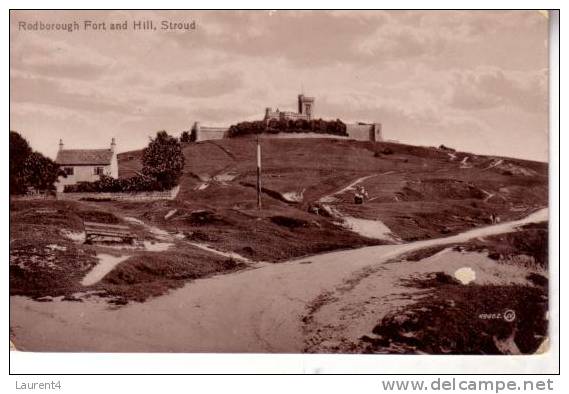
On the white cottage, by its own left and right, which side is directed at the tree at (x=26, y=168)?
right

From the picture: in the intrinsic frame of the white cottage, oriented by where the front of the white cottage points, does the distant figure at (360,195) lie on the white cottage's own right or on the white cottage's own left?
on the white cottage's own left

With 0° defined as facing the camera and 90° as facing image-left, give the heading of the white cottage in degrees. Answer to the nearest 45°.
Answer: approximately 0°

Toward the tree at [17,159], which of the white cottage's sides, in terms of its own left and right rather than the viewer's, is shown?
right

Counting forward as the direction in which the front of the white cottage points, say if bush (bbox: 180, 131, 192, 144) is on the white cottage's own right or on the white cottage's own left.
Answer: on the white cottage's own left

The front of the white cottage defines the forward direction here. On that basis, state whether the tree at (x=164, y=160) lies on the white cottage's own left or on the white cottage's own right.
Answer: on the white cottage's own left

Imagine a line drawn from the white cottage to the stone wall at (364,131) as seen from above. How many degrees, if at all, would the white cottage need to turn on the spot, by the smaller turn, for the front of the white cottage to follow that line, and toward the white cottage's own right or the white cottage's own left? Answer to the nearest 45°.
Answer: approximately 90° to the white cottage's own left

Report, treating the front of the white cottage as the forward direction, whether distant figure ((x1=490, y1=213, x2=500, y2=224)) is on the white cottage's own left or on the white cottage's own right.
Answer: on the white cottage's own left

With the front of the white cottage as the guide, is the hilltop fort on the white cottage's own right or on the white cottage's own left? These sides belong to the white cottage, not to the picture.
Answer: on the white cottage's own left
